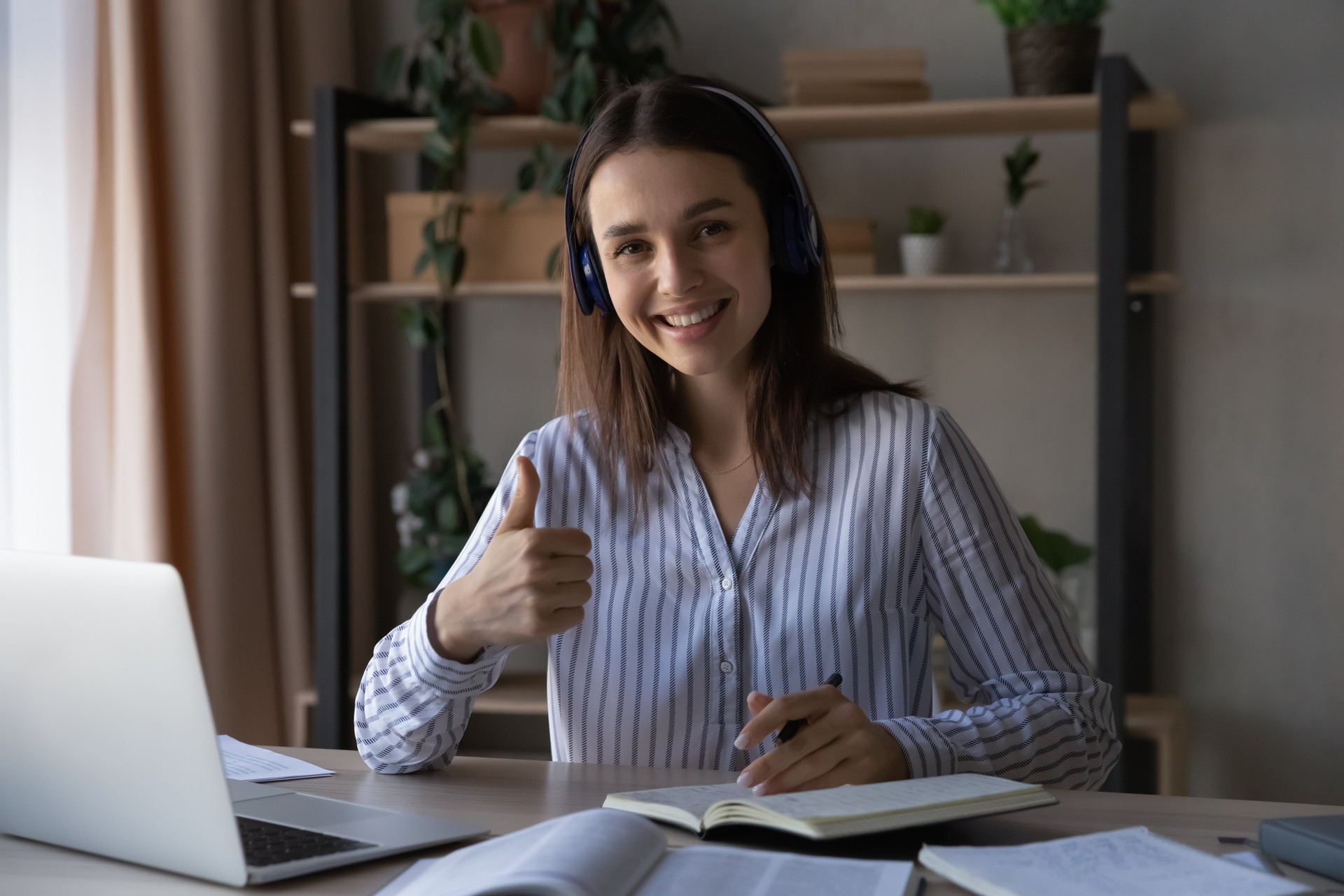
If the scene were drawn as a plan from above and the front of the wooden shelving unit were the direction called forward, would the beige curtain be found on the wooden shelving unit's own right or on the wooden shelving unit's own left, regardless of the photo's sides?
on the wooden shelving unit's own right

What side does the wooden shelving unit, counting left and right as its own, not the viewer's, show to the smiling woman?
front

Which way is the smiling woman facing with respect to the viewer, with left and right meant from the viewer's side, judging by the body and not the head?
facing the viewer

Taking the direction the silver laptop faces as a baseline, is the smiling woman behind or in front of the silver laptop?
in front

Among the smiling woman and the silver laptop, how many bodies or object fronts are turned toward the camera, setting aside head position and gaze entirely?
1

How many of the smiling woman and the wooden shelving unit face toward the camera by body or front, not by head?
2

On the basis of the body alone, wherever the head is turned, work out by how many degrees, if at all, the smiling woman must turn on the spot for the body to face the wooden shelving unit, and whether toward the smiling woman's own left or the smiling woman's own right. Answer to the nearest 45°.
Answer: approximately 180°

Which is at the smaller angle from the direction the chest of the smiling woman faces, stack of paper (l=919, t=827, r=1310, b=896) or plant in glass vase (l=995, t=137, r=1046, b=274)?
the stack of paper

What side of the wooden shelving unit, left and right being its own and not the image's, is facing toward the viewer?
front

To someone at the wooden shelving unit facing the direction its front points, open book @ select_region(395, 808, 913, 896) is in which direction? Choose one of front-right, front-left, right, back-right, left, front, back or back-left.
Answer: front

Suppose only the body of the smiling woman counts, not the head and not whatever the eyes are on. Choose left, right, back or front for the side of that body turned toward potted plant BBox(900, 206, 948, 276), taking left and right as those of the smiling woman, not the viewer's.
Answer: back

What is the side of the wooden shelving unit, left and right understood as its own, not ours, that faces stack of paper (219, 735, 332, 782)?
front
